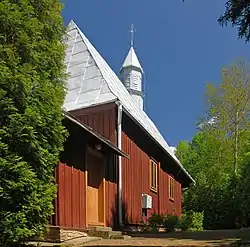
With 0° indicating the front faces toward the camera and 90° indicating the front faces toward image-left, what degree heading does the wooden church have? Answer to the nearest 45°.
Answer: approximately 45°
